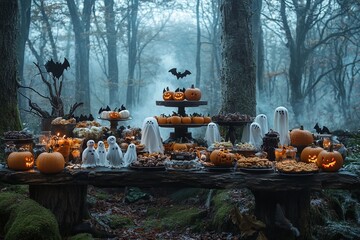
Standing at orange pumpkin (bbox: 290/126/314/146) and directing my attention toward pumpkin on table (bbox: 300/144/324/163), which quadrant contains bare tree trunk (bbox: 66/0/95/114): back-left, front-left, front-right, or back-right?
back-right

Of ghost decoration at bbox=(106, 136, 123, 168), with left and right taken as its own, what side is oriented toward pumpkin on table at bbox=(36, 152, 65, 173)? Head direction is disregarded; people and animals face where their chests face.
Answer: right

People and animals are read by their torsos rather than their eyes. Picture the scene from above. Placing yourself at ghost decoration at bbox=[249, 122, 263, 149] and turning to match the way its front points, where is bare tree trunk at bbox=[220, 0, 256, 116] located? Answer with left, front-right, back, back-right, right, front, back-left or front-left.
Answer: back
